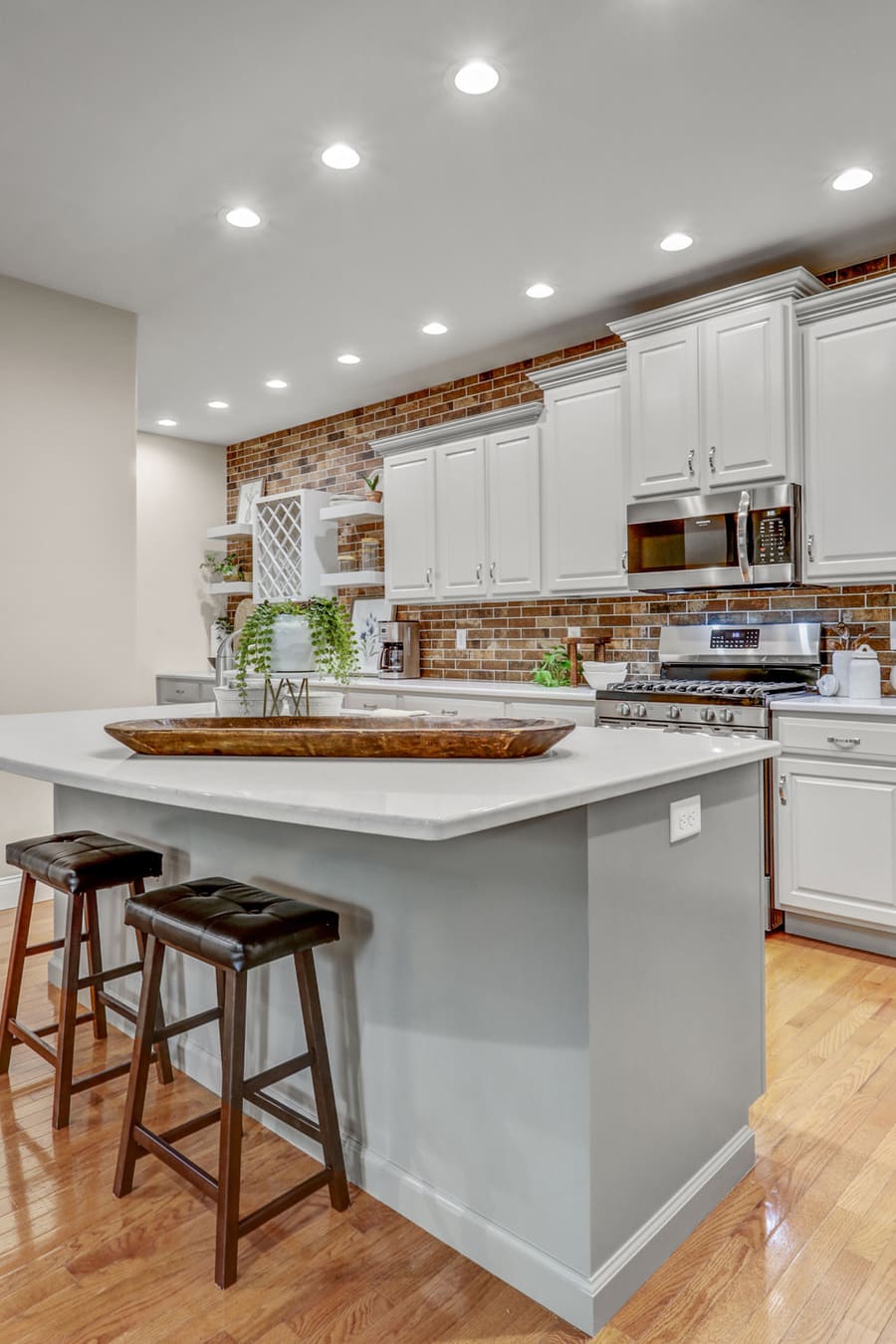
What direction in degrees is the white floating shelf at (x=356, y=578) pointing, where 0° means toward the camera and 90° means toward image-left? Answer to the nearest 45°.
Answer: approximately 45°

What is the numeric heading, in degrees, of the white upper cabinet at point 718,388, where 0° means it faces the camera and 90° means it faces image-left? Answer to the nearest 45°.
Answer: approximately 45°

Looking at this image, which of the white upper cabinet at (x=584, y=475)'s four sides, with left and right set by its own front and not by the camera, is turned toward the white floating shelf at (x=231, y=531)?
right

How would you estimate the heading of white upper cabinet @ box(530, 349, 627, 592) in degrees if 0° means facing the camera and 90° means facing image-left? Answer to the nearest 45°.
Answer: approximately 45°
